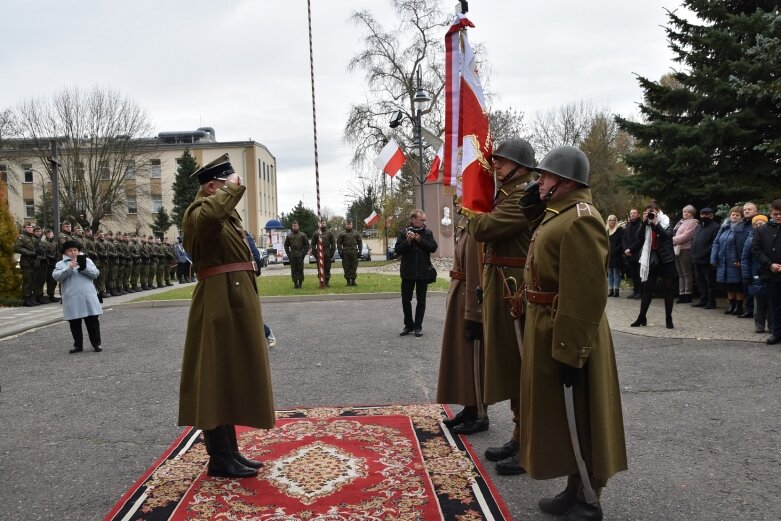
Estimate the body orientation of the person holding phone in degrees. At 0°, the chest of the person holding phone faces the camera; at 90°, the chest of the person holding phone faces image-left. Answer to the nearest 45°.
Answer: approximately 0°

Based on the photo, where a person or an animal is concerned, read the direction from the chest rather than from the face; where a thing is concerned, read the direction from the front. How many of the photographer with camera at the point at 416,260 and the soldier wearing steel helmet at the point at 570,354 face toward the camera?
1

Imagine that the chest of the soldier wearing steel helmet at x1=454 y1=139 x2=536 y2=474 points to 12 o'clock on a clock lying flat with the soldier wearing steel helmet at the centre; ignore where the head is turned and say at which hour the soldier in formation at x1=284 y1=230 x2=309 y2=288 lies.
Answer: The soldier in formation is roughly at 2 o'clock from the soldier wearing steel helmet.

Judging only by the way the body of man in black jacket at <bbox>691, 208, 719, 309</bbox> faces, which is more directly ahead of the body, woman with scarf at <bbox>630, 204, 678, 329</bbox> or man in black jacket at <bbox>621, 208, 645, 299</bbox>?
the woman with scarf

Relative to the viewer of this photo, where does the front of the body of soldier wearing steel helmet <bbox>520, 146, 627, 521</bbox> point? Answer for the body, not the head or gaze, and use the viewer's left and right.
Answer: facing to the left of the viewer

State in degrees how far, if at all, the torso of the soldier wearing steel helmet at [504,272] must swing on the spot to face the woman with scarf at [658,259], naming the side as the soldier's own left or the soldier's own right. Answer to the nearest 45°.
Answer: approximately 135° to the soldier's own right

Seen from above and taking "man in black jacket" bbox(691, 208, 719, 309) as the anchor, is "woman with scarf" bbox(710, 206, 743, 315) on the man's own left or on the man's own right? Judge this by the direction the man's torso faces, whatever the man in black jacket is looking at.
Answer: on the man's own left

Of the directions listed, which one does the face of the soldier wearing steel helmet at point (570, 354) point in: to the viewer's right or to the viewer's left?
to the viewer's left
